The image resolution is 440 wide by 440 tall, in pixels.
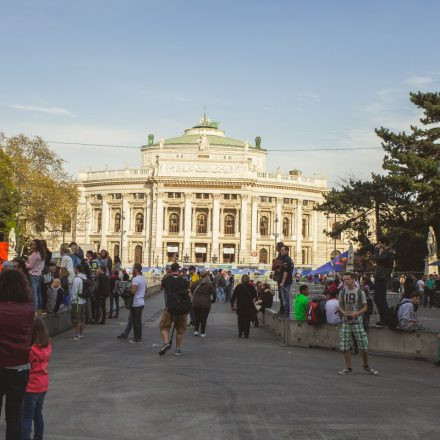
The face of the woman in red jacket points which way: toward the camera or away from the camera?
away from the camera

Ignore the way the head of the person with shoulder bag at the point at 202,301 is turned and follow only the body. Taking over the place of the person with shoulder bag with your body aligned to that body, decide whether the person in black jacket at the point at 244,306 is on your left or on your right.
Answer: on your right

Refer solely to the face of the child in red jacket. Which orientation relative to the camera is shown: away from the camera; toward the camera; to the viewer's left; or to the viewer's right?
away from the camera

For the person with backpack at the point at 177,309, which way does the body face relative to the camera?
away from the camera

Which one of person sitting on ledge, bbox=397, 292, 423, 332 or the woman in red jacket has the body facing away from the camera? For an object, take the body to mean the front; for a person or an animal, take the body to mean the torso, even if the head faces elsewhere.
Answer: the woman in red jacket

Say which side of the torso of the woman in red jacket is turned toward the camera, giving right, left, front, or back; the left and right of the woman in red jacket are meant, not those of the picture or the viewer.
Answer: back

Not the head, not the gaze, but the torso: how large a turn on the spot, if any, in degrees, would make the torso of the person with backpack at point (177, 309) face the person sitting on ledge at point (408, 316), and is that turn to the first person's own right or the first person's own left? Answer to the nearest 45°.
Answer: approximately 90° to the first person's own right
